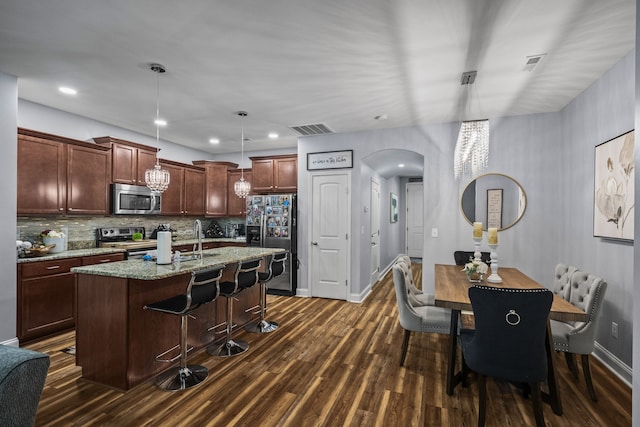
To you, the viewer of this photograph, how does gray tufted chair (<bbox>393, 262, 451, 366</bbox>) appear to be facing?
facing to the right of the viewer

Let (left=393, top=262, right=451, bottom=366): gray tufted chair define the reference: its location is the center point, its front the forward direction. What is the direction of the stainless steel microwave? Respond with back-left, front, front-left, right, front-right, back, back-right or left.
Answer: back

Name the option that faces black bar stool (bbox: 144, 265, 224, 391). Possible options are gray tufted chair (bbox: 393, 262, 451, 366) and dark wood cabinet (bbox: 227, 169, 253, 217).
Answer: the dark wood cabinet

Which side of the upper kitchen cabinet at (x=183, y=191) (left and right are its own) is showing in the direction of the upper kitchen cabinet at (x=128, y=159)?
right

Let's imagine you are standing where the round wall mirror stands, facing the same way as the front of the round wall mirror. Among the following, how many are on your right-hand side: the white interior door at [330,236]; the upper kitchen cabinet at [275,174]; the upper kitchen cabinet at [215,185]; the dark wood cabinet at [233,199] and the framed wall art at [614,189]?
4

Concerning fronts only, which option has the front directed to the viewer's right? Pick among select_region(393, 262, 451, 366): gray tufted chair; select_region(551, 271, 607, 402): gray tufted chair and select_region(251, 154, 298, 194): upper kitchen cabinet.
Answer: select_region(393, 262, 451, 366): gray tufted chair

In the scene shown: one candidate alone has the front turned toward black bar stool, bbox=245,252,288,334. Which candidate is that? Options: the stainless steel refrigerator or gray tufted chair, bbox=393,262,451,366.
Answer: the stainless steel refrigerator

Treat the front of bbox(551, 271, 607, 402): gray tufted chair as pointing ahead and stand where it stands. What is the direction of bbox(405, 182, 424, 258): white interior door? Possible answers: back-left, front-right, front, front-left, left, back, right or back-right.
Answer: right

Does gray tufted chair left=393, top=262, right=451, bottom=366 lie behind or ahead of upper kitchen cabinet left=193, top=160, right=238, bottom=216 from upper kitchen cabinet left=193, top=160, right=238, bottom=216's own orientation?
ahead

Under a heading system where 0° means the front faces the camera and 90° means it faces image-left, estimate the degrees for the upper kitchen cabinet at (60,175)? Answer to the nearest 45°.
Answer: approximately 315°

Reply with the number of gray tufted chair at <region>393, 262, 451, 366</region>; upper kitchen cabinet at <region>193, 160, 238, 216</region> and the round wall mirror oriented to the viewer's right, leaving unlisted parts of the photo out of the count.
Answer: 1

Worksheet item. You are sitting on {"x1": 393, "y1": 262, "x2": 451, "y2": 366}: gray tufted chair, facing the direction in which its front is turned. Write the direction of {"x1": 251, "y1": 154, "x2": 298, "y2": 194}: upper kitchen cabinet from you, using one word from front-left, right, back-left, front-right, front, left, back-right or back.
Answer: back-left

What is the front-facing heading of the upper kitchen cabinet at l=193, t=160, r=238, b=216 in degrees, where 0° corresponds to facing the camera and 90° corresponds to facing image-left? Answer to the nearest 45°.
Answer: approximately 0°

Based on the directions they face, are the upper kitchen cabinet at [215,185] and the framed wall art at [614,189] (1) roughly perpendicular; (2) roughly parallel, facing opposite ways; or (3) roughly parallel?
roughly perpendicular
